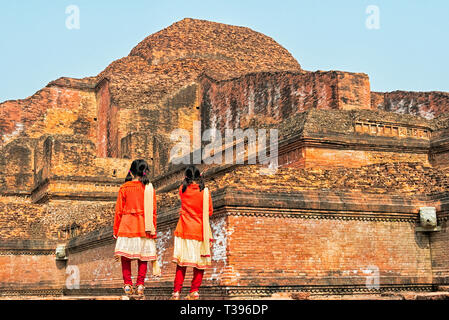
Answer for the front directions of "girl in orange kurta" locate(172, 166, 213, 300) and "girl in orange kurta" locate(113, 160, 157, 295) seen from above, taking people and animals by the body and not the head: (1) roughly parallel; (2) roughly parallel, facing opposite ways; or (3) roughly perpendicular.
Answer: roughly parallel

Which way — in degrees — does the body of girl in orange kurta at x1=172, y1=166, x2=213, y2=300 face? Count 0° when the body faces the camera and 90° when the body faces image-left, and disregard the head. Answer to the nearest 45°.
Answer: approximately 180°

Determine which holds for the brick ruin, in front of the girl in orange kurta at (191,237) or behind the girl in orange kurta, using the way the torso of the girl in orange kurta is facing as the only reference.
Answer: in front

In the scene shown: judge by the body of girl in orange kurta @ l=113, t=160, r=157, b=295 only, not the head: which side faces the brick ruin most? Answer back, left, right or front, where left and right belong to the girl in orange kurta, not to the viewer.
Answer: front

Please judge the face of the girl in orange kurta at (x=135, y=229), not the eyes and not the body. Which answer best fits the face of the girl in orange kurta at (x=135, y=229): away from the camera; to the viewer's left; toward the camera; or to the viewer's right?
away from the camera

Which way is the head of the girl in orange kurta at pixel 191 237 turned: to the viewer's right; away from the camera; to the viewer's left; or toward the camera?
away from the camera

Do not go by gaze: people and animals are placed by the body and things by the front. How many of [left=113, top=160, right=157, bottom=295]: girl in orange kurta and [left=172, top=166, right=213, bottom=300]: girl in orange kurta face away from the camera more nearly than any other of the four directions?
2

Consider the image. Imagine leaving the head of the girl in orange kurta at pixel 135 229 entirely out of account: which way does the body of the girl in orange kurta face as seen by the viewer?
away from the camera
